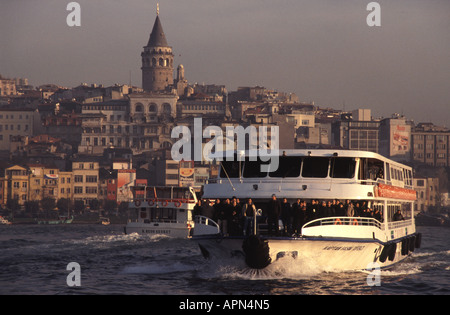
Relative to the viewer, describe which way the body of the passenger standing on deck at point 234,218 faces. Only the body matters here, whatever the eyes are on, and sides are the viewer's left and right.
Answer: facing the viewer

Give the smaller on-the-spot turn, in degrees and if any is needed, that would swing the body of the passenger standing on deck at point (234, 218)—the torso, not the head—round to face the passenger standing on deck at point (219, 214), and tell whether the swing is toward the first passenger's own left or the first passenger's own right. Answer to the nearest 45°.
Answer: approximately 135° to the first passenger's own right

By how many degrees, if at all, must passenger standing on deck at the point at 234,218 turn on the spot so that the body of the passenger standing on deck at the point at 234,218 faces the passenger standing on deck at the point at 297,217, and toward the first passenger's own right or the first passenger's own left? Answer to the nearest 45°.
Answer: approximately 90° to the first passenger's own left

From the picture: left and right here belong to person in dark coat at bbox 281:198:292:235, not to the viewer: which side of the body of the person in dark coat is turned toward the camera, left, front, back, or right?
front

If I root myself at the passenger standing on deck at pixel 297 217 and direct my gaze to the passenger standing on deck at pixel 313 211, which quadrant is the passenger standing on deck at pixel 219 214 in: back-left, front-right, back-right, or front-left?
back-left

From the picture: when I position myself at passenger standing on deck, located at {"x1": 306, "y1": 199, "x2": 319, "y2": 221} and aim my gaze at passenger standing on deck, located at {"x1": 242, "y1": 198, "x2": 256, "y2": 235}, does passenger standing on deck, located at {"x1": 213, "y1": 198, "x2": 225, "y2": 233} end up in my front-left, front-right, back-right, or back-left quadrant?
front-right

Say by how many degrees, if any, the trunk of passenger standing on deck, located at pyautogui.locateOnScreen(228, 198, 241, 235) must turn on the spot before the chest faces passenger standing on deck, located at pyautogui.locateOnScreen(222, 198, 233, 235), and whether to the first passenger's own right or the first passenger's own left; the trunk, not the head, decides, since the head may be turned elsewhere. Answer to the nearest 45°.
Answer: approximately 135° to the first passenger's own right
